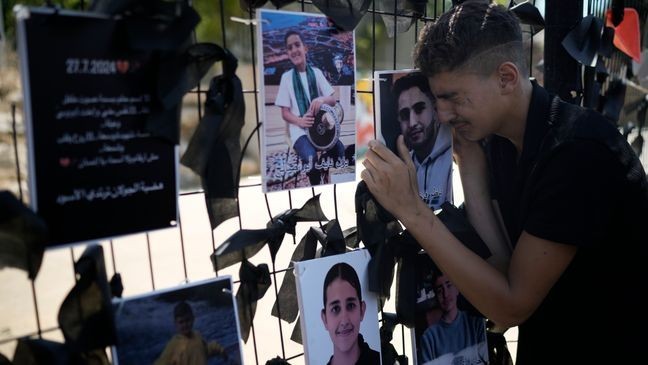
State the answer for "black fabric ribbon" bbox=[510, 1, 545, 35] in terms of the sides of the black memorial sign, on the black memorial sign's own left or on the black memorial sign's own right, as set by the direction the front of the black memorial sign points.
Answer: on the black memorial sign's own left

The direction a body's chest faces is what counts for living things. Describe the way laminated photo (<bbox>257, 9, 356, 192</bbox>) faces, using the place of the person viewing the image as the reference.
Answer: facing the viewer and to the right of the viewer

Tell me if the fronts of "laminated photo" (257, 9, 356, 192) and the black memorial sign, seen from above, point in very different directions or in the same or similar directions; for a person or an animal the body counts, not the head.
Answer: same or similar directions

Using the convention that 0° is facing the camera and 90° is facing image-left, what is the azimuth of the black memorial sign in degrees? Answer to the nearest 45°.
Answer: approximately 315°

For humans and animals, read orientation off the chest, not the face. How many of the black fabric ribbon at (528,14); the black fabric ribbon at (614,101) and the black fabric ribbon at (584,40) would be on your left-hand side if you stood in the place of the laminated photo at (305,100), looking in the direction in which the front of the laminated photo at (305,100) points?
3

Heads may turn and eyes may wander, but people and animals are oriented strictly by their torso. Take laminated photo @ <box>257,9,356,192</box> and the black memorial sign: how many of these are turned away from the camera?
0
